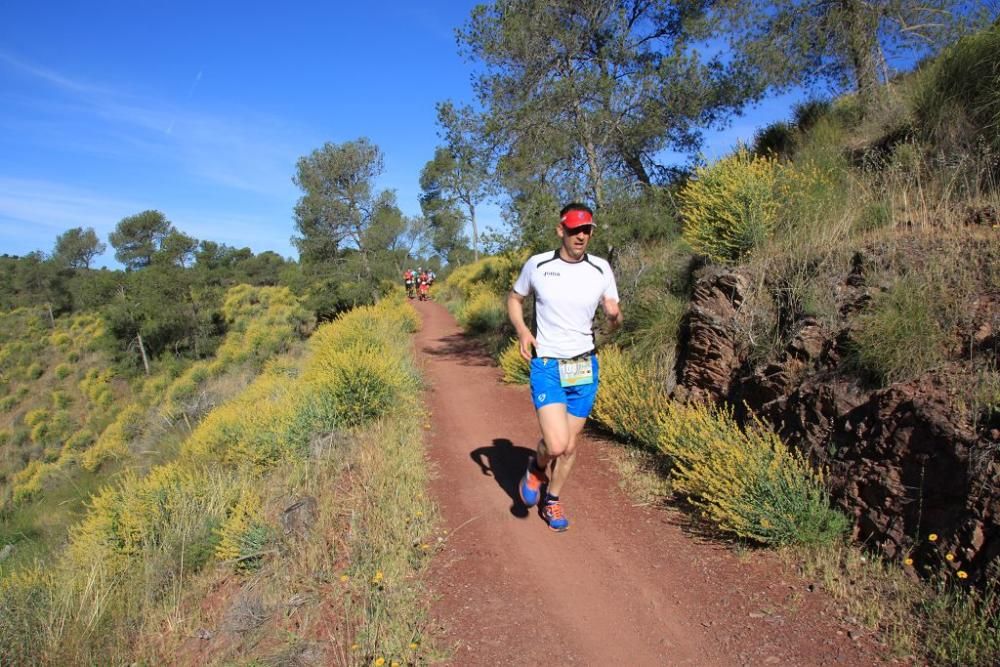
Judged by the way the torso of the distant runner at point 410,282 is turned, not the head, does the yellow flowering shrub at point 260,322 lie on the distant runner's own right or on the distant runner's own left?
on the distant runner's own right

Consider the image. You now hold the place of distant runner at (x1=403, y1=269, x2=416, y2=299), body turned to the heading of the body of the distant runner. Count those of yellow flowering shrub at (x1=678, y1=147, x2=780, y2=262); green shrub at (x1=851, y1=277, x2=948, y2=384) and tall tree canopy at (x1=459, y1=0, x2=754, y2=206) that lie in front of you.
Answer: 3

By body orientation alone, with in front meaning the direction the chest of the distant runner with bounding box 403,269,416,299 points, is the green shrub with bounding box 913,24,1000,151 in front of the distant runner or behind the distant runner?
in front

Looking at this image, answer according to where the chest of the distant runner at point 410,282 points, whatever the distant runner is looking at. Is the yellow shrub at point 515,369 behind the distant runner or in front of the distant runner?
in front

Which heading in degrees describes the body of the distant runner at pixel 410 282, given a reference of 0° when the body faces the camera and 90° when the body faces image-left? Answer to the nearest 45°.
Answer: approximately 0°

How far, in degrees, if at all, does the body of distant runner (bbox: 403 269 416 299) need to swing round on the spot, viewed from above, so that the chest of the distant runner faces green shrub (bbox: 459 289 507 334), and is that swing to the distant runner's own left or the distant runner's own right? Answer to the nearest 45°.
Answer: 0° — they already face it

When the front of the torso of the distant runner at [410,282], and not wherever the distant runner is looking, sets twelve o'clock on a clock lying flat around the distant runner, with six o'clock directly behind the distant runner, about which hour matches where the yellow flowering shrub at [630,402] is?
The yellow flowering shrub is roughly at 12 o'clock from the distant runner.

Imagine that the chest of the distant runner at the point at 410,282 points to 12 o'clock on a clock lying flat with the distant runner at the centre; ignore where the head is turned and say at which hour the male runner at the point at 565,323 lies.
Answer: The male runner is roughly at 12 o'clock from the distant runner.

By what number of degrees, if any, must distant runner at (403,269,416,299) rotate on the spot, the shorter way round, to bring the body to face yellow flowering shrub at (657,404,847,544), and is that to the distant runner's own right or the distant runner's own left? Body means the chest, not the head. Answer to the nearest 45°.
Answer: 0° — they already face it

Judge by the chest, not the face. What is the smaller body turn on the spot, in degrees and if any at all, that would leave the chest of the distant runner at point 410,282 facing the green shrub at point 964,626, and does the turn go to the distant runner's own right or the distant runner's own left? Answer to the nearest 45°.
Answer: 0° — they already face it

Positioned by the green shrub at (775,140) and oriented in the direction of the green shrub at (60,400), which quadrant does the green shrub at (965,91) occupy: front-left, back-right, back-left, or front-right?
back-left

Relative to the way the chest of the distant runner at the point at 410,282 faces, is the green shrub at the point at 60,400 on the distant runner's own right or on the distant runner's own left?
on the distant runner's own right

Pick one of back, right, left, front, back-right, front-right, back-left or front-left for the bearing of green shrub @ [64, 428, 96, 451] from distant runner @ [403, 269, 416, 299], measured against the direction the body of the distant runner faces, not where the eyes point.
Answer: right
